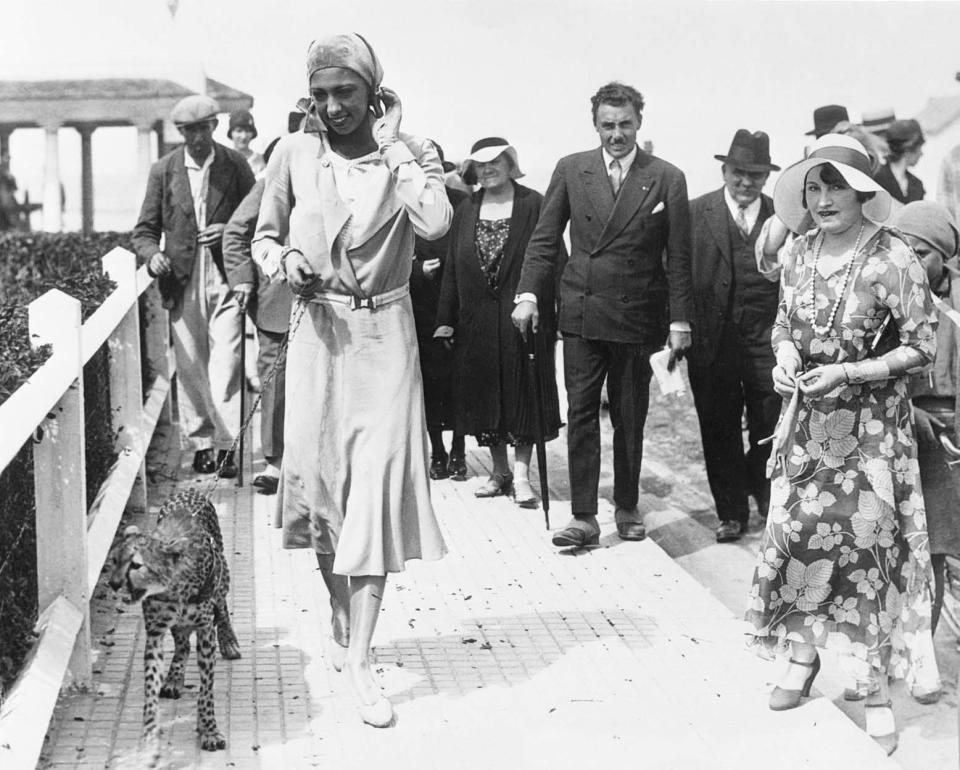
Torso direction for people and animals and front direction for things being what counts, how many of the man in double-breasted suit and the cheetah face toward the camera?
2

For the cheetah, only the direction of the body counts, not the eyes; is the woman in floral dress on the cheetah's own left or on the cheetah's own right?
on the cheetah's own left

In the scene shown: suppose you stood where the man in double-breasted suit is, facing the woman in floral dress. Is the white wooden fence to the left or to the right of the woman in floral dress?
right

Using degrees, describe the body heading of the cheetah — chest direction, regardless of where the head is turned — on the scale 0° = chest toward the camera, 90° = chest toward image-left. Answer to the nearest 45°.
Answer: approximately 0°

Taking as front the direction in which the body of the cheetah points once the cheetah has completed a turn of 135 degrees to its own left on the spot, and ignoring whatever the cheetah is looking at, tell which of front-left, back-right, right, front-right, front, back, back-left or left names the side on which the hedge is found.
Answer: left

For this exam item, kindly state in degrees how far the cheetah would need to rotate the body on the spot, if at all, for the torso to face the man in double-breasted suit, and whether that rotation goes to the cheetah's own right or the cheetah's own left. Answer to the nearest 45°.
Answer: approximately 135° to the cheetah's own left

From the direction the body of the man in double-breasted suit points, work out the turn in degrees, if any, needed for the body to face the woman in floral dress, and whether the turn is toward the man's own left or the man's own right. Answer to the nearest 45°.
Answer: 0° — they already face them
